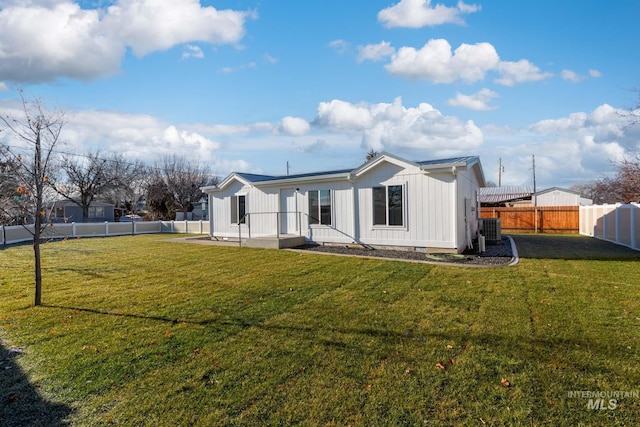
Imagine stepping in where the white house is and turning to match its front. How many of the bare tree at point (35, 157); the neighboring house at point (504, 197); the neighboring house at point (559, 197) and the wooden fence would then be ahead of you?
1

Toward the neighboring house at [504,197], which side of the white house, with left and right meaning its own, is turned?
back

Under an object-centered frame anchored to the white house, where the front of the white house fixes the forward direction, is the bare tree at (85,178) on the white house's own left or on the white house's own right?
on the white house's own right

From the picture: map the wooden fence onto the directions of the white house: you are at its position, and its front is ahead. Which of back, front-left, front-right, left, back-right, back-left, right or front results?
back

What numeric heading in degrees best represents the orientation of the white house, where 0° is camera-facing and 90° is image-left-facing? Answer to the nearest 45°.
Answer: approximately 45°
